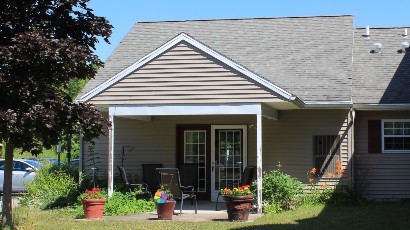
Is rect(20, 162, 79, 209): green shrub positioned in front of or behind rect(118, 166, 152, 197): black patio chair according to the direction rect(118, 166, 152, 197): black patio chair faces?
behind

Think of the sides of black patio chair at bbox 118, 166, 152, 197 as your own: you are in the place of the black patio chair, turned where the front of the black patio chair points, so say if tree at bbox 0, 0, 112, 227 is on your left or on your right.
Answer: on your right

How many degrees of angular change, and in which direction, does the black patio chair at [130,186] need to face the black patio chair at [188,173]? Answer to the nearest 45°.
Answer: approximately 45° to its left

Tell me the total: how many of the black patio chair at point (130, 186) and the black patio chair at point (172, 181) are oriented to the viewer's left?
0
